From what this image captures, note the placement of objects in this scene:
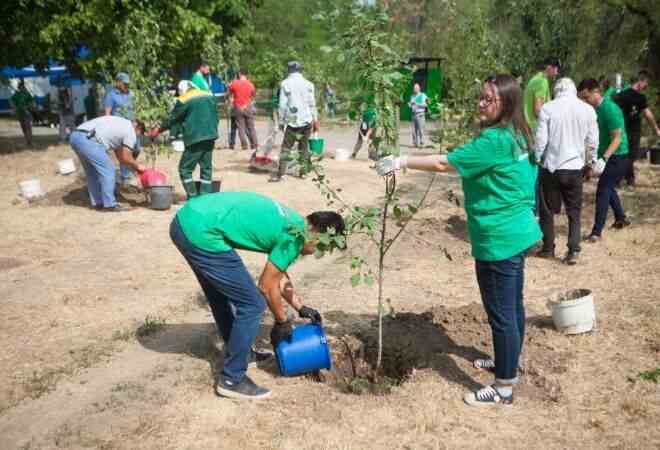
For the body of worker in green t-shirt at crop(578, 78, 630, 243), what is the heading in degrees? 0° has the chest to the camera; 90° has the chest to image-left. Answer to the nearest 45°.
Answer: approximately 45°

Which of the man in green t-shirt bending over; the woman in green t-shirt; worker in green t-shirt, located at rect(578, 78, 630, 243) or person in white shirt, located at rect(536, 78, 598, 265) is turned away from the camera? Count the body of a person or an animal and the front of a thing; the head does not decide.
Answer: the person in white shirt

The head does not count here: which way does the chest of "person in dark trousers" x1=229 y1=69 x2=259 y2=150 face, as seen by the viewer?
away from the camera

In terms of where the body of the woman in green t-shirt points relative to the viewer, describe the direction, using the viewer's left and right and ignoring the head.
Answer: facing to the left of the viewer

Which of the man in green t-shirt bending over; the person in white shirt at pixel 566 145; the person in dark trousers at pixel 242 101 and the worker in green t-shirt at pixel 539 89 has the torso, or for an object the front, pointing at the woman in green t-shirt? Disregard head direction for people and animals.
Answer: the man in green t-shirt bending over

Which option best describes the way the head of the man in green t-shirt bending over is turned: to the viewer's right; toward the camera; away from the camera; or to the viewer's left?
to the viewer's right

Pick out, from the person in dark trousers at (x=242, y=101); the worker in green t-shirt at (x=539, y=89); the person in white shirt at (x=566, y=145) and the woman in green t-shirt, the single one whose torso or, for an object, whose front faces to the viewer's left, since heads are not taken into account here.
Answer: the woman in green t-shirt

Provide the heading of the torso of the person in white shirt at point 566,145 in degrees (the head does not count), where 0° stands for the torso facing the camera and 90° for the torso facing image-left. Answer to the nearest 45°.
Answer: approximately 180°

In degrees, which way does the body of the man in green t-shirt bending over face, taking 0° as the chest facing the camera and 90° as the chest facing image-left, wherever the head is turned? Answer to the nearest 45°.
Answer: approximately 270°

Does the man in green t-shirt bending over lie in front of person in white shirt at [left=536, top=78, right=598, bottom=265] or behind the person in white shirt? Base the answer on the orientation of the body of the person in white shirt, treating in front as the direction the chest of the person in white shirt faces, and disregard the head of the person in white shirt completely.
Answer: behind

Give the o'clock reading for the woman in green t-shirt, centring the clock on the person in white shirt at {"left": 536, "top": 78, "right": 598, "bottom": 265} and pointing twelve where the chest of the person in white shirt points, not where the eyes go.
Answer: The woman in green t-shirt is roughly at 6 o'clock from the person in white shirt.

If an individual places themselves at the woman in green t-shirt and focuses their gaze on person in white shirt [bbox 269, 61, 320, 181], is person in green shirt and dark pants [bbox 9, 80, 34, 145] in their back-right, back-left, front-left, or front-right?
front-left

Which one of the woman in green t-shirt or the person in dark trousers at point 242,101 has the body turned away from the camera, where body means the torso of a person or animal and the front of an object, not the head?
the person in dark trousers
